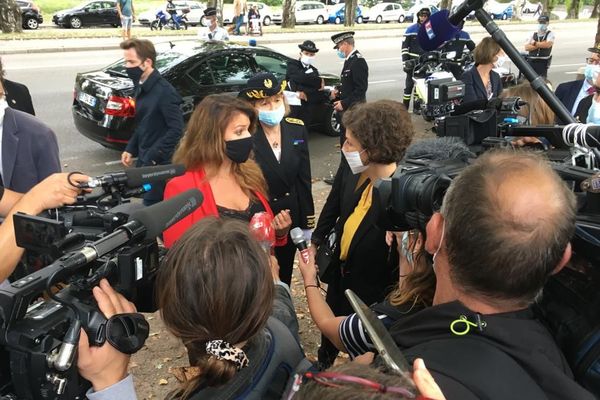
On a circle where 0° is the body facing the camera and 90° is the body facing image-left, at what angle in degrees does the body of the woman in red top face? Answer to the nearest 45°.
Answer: approximately 315°

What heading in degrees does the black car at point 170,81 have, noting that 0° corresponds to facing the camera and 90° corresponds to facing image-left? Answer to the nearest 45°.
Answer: approximately 225°

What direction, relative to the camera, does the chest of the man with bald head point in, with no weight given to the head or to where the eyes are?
away from the camera

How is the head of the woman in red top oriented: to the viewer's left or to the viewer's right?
to the viewer's right

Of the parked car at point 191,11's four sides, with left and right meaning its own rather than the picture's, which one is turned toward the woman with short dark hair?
left

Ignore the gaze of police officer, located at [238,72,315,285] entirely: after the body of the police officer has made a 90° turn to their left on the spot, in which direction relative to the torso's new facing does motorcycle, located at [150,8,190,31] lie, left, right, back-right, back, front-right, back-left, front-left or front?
left

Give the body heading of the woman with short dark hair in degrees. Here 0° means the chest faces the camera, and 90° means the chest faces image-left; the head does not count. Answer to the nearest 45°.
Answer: approximately 45°
